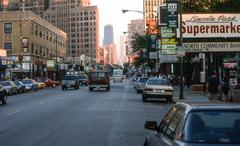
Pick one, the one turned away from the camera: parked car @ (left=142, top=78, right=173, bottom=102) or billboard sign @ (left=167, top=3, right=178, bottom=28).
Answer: the parked car

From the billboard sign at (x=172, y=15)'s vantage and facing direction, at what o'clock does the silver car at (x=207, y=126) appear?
The silver car is roughly at 12 o'clock from the billboard sign.

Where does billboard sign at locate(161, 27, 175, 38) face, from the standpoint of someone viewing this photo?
facing the viewer

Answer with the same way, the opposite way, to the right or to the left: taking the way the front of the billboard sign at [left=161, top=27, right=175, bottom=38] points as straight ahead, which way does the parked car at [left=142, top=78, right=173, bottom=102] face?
the opposite way

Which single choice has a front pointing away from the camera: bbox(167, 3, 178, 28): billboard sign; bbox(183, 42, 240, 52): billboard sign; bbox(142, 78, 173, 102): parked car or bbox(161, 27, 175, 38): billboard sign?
the parked car

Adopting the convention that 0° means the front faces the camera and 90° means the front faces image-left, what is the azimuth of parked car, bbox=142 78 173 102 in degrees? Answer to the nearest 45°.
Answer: approximately 180°
